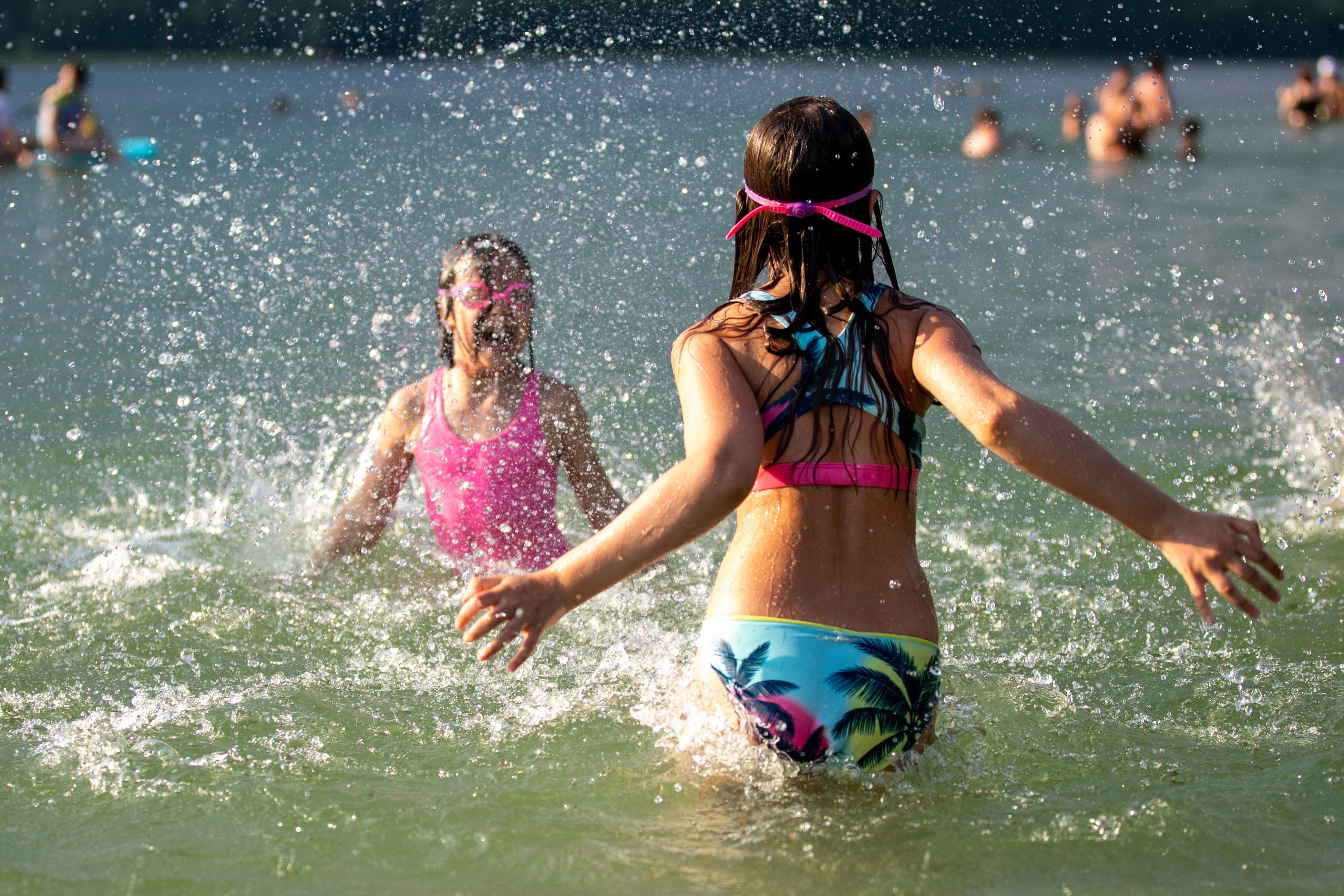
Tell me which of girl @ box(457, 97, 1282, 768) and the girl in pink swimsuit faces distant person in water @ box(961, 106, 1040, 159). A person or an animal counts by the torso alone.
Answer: the girl

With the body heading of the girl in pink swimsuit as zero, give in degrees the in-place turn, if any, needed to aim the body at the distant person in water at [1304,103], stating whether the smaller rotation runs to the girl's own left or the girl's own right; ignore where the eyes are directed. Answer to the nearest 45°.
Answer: approximately 135° to the girl's own left

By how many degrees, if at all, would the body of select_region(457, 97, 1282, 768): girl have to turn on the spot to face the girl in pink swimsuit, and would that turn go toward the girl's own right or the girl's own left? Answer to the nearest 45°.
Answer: approximately 45° to the girl's own left

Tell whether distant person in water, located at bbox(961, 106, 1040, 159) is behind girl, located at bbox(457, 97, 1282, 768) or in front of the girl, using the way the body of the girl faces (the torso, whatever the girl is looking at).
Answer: in front

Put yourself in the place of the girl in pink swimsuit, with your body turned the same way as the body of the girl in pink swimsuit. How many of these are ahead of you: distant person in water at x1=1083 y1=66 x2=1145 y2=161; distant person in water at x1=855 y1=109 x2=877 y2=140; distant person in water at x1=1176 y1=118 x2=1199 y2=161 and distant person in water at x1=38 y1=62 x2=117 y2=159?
0

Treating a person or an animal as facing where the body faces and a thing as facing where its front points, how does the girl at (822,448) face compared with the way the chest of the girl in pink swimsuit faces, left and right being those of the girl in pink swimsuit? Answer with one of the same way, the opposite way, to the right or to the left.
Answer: the opposite way

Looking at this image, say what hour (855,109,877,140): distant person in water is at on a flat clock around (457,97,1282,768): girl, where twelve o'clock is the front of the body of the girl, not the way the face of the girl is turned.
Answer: The distant person in water is roughly at 12 o'clock from the girl.

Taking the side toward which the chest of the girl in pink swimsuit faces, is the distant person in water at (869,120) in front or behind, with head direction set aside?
behind

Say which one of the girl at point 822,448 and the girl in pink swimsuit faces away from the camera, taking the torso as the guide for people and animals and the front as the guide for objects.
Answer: the girl

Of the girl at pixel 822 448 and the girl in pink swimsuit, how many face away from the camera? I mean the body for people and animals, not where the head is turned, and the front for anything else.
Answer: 1

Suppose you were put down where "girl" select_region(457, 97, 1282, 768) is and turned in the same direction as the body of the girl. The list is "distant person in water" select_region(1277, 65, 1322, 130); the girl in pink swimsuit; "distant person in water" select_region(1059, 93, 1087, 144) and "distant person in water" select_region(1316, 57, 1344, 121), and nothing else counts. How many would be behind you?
0

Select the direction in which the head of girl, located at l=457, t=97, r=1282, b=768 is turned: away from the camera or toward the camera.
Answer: away from the camera

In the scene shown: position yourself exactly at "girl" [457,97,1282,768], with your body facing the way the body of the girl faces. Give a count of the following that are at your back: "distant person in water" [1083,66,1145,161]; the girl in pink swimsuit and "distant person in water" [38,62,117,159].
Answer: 0

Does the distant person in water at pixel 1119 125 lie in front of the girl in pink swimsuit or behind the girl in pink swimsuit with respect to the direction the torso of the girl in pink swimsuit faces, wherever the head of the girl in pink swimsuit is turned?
behind

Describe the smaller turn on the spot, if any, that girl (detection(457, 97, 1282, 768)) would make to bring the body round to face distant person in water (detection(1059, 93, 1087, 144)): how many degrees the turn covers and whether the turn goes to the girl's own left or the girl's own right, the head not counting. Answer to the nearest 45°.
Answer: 0° — they already face them

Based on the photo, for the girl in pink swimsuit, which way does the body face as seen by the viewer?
toward the camera

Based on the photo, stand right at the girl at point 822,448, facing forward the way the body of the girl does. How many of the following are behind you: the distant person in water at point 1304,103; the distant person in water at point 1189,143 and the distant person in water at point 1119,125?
0

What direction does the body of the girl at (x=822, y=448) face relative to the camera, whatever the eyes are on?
away from the camera
